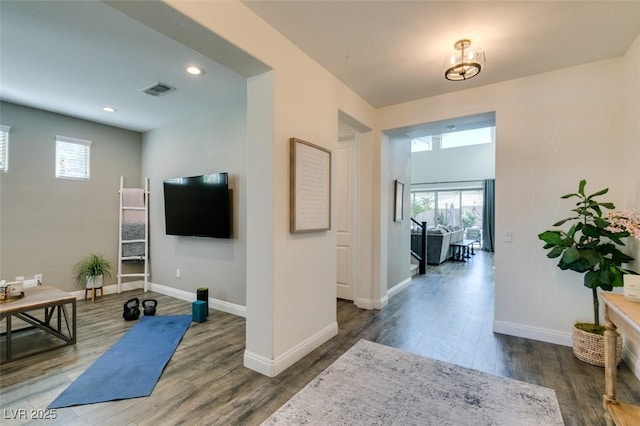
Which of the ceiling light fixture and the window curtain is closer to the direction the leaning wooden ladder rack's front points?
the ceiling light fixture

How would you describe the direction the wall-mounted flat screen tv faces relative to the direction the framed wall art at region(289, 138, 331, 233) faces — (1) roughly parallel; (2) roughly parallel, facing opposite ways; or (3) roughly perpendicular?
roughly perpendicular

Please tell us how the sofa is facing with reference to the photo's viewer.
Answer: facing away from the viewer and to the left of the viewer

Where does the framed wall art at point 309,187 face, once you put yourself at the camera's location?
facing the viewer and to the right of the viewer

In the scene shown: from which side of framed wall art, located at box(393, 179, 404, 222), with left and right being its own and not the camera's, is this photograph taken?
right

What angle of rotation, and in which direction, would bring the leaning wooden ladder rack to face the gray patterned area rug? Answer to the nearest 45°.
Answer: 0° — it already faces it

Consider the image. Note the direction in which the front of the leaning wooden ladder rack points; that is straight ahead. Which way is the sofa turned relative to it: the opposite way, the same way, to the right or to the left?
the opposite way

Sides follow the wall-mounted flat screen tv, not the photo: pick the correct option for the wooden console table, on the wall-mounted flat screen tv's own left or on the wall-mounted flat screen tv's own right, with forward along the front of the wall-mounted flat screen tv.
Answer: on the wall-mounted flat screen tv's own left

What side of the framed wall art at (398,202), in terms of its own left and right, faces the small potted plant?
back

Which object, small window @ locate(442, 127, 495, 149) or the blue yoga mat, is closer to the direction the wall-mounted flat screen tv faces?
the blue yoga mat

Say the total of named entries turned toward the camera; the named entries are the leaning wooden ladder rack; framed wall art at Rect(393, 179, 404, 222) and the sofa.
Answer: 1

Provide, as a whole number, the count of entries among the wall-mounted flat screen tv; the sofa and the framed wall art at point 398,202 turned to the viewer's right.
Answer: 1
